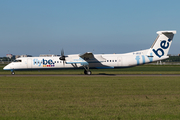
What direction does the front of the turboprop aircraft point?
to the viewer's left
